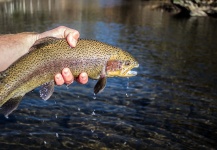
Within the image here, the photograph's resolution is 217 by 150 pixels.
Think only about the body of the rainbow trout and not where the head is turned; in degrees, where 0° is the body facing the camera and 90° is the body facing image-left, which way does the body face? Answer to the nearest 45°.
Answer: approximately 270°
